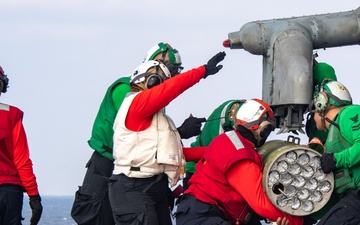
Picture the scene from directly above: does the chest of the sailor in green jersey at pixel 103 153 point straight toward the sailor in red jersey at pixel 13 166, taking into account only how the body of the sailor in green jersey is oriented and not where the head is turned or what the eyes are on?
no

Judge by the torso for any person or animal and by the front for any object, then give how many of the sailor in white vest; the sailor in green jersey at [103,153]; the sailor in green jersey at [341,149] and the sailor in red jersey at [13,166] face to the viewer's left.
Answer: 1

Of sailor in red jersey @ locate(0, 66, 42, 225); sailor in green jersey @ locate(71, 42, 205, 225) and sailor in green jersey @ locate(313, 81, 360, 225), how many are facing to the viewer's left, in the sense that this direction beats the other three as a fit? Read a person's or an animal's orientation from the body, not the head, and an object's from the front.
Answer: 1

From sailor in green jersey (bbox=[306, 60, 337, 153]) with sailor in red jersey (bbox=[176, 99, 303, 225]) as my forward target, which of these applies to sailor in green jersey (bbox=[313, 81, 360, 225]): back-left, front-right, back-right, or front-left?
front-left

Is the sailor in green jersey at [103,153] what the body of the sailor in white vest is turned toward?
no

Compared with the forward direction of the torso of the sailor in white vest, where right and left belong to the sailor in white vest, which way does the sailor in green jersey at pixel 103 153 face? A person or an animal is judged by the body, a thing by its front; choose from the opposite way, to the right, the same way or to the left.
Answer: the same way

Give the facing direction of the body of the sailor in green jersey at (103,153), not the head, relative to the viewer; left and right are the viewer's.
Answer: facing to the right of the viewer

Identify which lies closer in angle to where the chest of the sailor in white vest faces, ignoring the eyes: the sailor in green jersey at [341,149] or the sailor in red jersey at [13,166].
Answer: the sailor in green jersey

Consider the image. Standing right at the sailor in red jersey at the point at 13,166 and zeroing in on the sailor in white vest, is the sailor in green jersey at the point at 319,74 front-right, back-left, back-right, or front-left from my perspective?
front-left

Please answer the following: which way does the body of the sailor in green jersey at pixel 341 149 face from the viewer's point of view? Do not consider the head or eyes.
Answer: to the viewer's left

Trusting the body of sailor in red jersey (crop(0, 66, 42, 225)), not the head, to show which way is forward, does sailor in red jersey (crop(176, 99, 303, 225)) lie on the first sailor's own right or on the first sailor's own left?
on the first sailor's own right

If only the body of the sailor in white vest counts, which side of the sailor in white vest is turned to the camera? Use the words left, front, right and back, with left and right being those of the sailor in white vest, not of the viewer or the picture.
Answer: right

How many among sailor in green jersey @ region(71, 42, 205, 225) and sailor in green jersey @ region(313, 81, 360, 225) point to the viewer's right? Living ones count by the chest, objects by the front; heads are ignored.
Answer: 1
